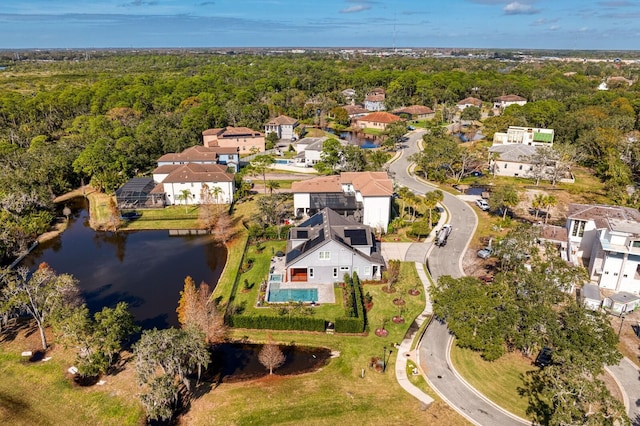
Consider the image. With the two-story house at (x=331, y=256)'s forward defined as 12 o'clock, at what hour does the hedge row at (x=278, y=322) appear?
The hedge row is roughly at 4 o'clock from the two-story house.

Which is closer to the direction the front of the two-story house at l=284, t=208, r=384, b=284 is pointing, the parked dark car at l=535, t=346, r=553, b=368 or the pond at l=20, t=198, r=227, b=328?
the parked dark car

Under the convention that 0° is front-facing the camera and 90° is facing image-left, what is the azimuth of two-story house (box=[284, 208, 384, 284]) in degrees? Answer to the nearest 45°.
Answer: approximately 270°

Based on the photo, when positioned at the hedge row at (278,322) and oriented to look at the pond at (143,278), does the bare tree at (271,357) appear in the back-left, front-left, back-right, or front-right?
back-left

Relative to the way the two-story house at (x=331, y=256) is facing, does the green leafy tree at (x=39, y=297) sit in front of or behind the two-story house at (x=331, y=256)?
behind

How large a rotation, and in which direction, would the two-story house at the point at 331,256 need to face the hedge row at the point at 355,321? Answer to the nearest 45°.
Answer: approximately 90° to its right

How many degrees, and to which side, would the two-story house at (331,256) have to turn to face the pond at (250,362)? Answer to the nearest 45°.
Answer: approximately 135° to its right

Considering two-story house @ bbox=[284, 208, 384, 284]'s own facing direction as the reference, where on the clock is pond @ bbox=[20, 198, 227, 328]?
The pond is roughly at 6 o'clock from the two-story house.

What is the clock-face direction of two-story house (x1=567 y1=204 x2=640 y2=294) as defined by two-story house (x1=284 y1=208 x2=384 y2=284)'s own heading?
two-story house (x1=567 y1=204 x2=640 y2=294) is roughly at 12 o'clock from two-story house (x1=284 y1=208 x2=384 y2=284).

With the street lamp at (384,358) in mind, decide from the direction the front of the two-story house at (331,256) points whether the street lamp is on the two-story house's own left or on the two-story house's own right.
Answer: on the two-story house's own right

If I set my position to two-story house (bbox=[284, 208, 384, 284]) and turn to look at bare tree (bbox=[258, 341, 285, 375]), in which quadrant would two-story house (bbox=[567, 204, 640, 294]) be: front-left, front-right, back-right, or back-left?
back-left
